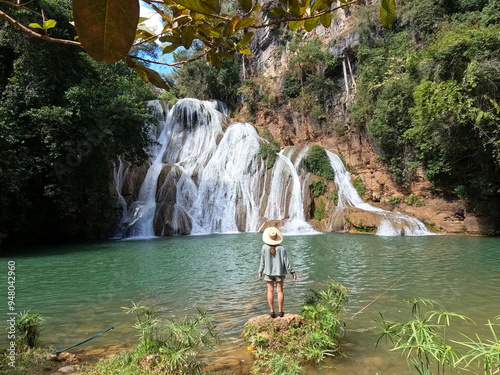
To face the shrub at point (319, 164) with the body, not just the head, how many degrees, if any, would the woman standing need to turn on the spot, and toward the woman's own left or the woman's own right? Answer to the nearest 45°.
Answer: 0° — they already face it

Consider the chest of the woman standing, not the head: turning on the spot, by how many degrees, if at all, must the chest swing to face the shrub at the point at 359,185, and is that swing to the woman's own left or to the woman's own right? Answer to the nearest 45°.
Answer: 0° — they already face it

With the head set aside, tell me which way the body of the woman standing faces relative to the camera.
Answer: away from the camera

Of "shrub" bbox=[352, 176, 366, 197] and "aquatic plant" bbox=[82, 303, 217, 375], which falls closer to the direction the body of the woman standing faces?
the shrub

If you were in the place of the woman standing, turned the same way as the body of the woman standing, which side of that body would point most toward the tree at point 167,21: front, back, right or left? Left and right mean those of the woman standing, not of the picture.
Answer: back

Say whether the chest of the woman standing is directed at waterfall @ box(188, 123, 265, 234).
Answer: yes

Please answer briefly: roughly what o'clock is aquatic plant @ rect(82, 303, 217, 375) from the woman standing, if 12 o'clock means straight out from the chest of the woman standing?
The aquatic plant is roughly at 7 o'clock from the woman standing.

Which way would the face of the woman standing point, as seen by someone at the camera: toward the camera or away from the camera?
away from the camera

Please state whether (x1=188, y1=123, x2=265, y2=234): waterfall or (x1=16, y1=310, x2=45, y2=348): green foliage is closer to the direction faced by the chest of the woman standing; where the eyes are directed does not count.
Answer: the waterfall
